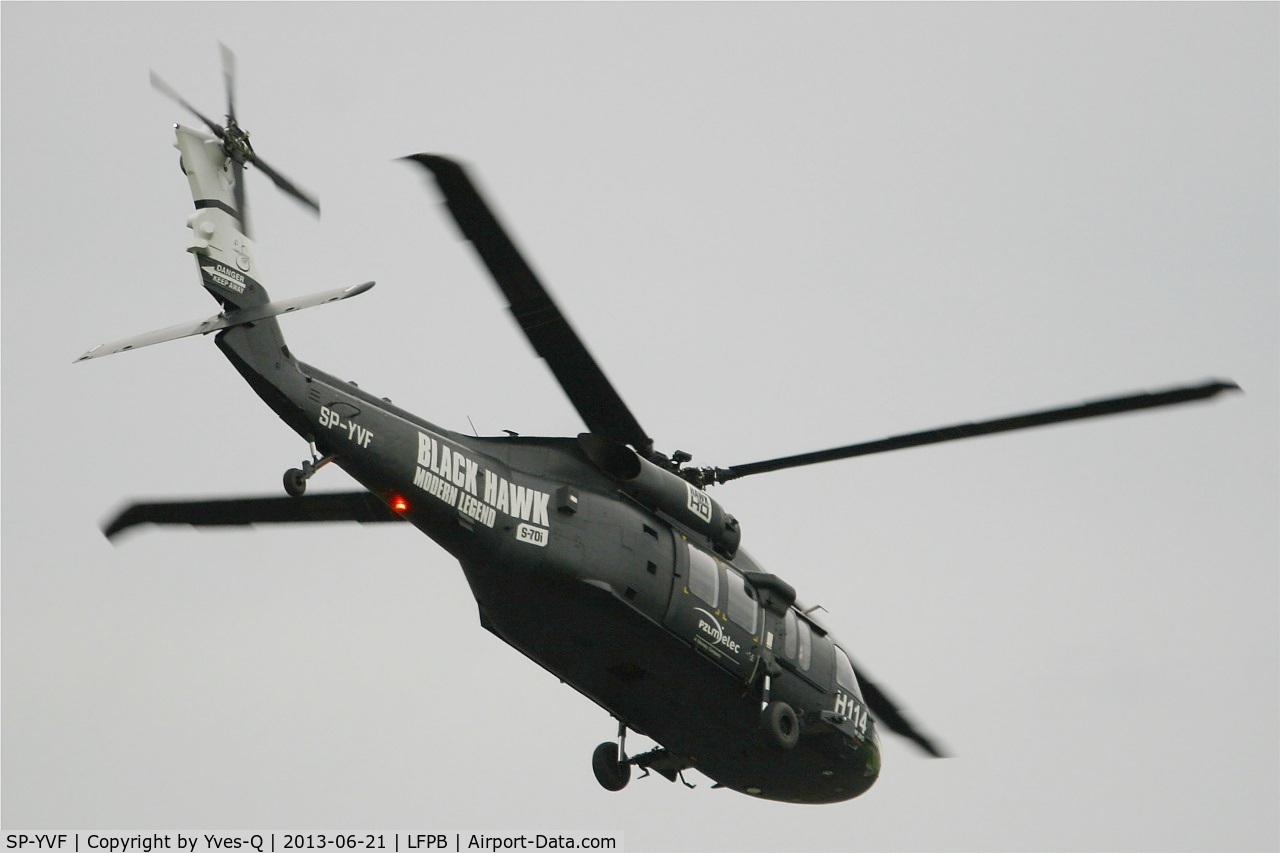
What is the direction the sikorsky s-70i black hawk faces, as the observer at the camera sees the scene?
facing away from the viewer and to the right of the viewer
